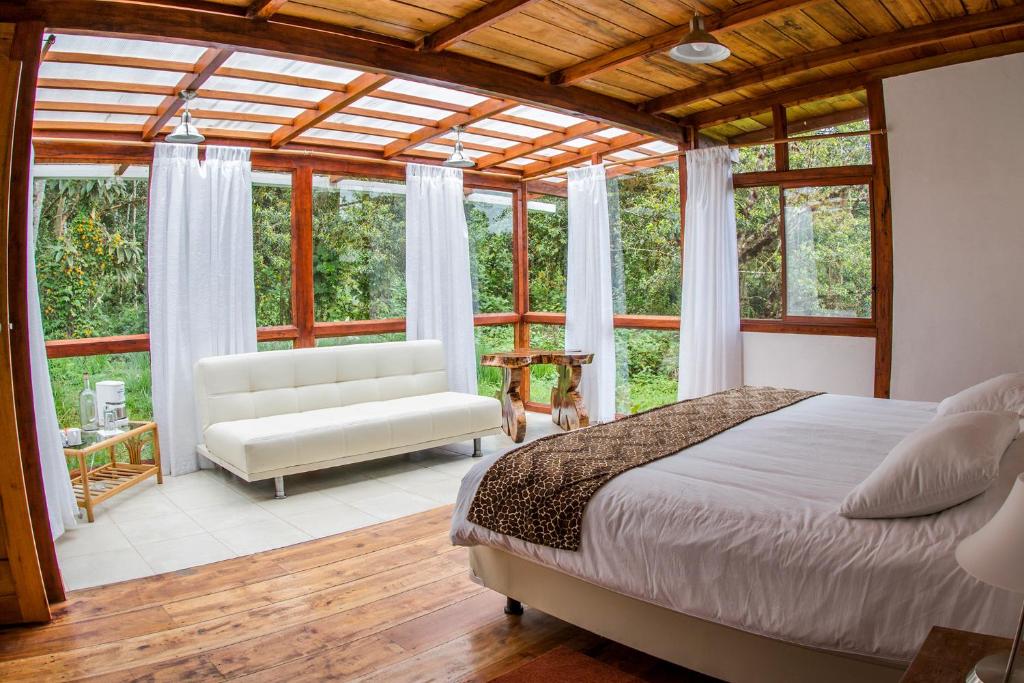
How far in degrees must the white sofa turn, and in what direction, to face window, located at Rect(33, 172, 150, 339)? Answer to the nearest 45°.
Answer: approximately 135° to its right

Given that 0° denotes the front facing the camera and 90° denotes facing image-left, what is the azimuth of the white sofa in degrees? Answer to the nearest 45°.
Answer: approximately 315°

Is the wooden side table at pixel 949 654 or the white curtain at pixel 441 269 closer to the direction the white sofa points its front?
the wooden side table

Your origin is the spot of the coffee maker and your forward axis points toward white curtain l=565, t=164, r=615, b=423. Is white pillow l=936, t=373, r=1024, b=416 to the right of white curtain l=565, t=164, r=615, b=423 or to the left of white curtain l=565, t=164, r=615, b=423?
right

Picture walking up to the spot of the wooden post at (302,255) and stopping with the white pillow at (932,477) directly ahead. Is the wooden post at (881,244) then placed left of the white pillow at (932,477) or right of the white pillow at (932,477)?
left

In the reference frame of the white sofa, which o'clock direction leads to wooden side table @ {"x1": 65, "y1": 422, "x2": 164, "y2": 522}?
The wooden side table is roughly at 4 o'clock from the white sofa.

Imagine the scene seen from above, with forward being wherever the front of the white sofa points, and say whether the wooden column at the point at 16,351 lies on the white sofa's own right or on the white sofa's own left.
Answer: on the white sofa's own right

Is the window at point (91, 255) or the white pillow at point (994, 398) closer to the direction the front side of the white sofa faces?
the white pillow
